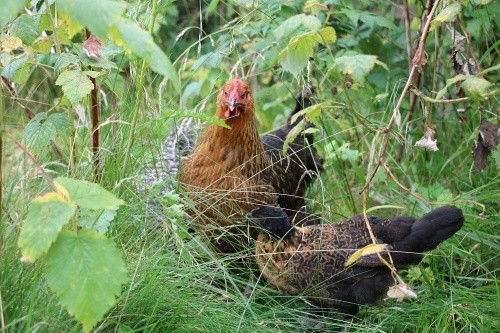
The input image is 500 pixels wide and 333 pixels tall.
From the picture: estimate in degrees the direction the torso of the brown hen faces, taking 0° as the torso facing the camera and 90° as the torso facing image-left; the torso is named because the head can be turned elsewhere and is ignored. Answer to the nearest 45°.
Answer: approximately 45°

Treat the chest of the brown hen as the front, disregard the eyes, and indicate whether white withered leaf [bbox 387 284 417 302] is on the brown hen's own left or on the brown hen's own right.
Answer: on the brown hen's own left

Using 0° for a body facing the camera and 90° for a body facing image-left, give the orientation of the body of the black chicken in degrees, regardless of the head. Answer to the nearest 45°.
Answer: approximately 90°
